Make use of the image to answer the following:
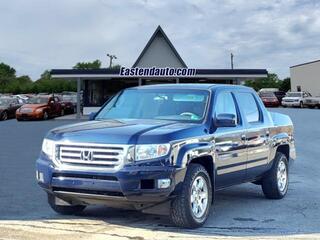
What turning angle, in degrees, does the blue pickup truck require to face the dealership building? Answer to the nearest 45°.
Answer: approximately 135° to its right

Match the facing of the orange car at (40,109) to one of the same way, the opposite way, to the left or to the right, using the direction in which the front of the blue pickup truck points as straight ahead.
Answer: the same way

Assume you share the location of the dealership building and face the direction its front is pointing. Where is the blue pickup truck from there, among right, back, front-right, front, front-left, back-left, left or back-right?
front

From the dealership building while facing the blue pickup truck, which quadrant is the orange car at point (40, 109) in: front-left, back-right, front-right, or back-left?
front-right

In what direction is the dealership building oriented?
toward the camera

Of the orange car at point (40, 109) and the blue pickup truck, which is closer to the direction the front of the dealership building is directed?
the blue pickup truck

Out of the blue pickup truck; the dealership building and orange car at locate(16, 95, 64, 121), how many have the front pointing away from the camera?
0

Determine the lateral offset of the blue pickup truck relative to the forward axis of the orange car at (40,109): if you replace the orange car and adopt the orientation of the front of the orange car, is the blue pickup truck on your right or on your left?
on your left

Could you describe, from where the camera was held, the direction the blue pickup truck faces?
facing the viewer and to the left of the viewer

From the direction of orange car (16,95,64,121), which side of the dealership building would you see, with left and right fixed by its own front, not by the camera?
right

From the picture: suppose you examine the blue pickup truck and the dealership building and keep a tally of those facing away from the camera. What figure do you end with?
0

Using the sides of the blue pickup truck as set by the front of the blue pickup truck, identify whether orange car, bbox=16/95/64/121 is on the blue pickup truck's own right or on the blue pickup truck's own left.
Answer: on the blue pickup truck's own right
